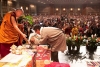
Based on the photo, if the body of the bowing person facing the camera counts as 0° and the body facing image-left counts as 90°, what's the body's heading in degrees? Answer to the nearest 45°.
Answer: approximately 90°

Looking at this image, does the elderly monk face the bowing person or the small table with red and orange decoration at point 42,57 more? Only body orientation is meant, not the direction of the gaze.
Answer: the bowing person

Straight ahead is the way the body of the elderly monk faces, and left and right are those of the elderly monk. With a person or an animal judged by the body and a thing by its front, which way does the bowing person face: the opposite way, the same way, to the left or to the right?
the opposite way

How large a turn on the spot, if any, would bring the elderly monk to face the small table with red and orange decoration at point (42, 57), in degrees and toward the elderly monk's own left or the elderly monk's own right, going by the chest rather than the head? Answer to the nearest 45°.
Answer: approximately 90° to the elderly monk's own right

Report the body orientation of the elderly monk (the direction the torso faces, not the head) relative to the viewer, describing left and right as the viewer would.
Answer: facing to the right of the viewer

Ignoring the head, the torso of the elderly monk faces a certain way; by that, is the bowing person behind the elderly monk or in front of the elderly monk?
in front

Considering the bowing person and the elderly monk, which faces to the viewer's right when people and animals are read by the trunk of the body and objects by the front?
the elderly monk

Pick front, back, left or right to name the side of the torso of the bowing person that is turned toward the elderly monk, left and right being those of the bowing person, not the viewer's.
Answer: front

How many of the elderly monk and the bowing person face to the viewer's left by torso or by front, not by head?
1

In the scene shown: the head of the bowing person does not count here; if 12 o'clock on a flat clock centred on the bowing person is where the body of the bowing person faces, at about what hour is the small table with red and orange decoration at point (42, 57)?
The small table with red and orange decoration is roughly at 9 o'clock from the bowing person.
